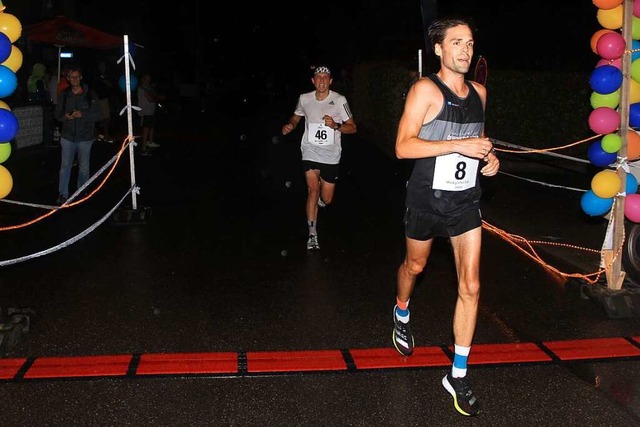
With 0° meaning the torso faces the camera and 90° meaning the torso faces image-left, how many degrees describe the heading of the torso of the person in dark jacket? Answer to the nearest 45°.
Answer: approximately 0°

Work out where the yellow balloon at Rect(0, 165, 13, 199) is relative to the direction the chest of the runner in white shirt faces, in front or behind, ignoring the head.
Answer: in front

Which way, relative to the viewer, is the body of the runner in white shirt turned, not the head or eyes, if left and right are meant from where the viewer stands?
facing the viewer

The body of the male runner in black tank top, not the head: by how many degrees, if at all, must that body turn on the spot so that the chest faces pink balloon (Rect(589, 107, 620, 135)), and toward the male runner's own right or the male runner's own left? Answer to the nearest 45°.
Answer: approximately 90° to the male runner's own left

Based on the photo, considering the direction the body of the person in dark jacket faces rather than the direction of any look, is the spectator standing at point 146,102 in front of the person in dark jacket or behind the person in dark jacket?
behind

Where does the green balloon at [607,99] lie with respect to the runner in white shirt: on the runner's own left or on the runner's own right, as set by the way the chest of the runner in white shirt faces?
on the runner's own left

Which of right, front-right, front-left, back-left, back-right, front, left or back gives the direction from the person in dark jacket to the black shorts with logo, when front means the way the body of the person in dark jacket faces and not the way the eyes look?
front-left

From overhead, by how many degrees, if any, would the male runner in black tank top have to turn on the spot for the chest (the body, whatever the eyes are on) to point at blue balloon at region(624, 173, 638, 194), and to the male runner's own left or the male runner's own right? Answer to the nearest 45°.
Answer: approximately 90° to the male runner's own left

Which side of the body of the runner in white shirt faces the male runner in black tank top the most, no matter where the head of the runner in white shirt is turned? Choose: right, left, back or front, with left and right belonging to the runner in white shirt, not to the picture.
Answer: front

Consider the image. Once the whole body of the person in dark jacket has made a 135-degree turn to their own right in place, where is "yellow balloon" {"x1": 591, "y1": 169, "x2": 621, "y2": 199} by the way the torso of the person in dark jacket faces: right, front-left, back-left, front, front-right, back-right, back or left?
back

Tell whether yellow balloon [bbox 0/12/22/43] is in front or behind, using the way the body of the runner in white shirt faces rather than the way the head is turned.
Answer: in front

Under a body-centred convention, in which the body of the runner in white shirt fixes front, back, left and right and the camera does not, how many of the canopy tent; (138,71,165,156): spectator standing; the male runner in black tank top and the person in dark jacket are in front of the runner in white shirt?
1

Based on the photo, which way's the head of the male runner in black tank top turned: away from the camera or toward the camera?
toward the camera

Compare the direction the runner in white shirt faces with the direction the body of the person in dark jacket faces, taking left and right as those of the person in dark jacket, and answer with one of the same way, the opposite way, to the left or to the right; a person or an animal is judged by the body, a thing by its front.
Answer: the same way

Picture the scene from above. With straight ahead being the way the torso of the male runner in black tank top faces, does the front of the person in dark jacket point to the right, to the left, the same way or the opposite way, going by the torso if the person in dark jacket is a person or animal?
the same way

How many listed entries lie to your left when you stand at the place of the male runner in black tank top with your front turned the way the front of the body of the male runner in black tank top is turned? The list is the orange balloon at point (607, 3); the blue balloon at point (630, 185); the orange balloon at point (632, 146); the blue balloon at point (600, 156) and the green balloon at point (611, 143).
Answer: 5

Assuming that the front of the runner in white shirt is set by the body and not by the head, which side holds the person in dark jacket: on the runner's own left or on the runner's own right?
on the runner's own right

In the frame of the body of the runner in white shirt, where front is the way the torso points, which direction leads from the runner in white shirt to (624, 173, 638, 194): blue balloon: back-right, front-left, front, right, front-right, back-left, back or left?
front-left
